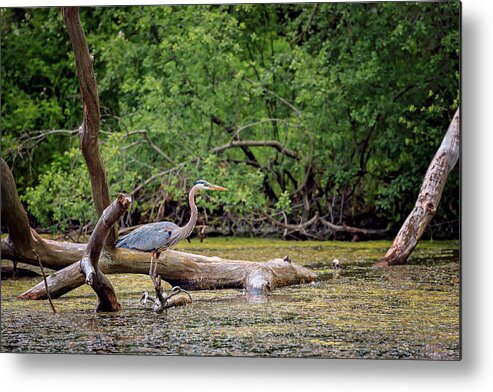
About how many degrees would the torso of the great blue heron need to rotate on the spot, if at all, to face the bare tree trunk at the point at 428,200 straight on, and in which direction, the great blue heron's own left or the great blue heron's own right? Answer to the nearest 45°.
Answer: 0° — it already faces it

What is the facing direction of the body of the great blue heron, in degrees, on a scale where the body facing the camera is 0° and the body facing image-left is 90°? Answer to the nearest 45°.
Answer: approximately 270°
